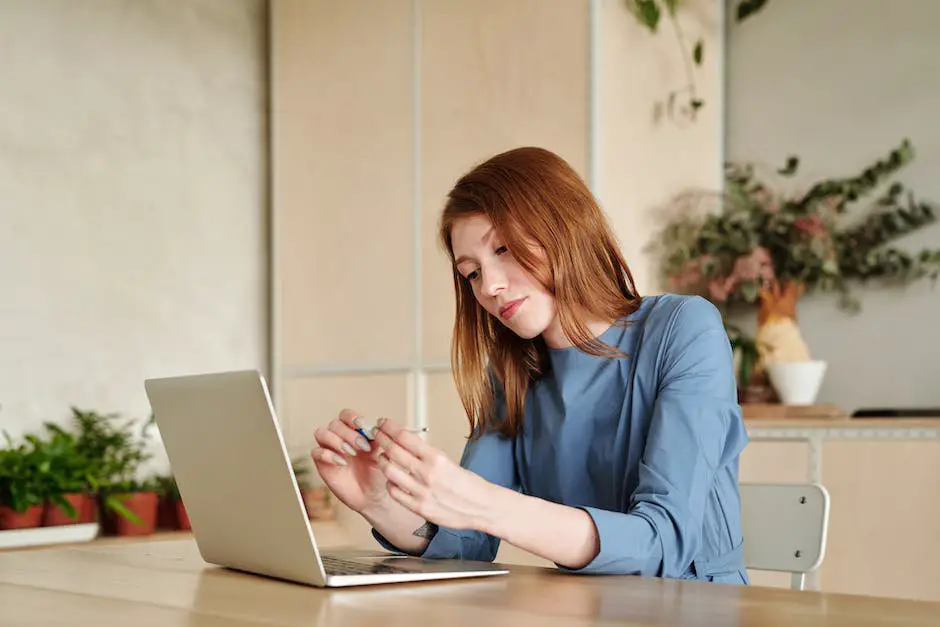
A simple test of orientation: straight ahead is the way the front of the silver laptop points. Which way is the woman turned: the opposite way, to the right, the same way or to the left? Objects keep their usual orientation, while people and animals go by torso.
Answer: the opposite way

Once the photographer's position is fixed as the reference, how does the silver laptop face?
facing away from the viewer and to the right of the viewer

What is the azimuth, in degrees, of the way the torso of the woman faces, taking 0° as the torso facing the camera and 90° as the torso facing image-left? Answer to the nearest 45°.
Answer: approximately 45°

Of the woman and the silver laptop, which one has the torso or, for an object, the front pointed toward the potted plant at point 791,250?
the silver laptop

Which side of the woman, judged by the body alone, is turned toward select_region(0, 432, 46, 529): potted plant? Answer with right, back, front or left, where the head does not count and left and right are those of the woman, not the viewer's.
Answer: right

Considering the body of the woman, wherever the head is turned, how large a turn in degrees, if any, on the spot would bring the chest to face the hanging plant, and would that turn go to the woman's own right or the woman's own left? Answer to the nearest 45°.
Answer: approximately 135° to the woman's own right
